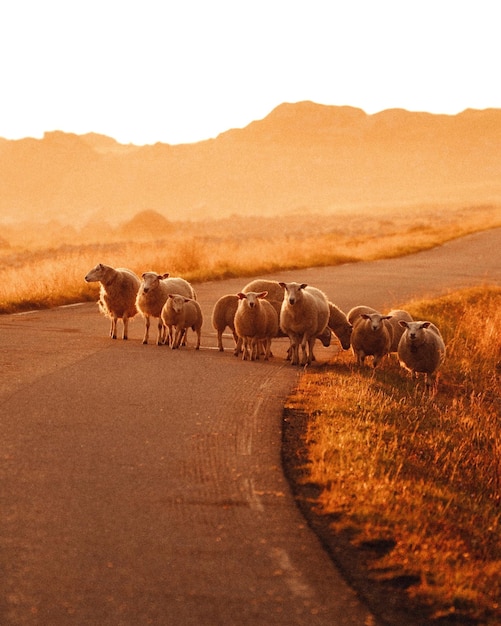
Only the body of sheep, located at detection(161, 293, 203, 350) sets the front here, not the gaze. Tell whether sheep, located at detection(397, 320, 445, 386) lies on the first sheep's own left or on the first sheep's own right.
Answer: on the first sheep's own left

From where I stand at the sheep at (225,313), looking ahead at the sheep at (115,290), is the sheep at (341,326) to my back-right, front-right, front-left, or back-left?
back-right

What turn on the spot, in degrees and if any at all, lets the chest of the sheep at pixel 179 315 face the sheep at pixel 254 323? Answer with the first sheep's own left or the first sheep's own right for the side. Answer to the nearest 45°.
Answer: approximately 90° to the first sheep's own left

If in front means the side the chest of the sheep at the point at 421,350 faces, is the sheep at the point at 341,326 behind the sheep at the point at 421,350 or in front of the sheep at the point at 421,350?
behind

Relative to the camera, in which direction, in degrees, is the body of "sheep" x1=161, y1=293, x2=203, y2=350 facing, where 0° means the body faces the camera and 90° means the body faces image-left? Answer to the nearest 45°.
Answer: approximately 45°

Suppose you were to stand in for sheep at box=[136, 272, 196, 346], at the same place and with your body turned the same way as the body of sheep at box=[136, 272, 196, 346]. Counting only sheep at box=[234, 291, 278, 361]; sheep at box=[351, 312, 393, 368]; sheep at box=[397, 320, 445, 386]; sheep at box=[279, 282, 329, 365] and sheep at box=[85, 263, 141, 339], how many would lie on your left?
4

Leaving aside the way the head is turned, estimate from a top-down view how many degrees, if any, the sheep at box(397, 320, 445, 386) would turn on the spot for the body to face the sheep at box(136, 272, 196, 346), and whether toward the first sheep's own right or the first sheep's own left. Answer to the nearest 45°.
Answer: approximately 90° to the first sheep's own right

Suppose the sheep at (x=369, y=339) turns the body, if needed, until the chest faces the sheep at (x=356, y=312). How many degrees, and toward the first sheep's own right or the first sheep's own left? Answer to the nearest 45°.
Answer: approximately 180°

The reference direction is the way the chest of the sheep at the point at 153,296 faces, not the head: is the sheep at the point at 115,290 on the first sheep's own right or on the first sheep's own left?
on the first sheep's own right

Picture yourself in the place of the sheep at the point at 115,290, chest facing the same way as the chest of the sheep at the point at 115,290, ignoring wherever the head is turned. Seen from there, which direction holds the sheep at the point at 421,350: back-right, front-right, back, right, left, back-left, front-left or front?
left

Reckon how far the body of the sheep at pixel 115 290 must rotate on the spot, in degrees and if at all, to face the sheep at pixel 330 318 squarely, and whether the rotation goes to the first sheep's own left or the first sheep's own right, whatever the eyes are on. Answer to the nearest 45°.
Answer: approximately 135° to the first sheep's own left
